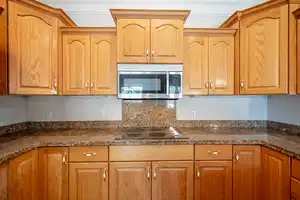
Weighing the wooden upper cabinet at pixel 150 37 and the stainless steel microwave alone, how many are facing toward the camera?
2

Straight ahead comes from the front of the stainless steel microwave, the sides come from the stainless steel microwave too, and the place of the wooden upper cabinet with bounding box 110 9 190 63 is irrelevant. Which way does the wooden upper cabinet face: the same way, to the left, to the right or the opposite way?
the same way

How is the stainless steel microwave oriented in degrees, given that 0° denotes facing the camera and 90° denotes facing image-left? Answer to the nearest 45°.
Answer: approximately 0°

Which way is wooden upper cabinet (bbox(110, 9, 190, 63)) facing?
toward the camera
